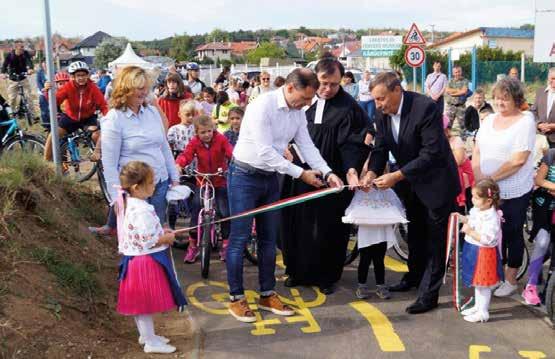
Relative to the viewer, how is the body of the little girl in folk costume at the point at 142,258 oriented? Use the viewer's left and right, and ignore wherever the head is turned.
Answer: facing to the right of the viewer

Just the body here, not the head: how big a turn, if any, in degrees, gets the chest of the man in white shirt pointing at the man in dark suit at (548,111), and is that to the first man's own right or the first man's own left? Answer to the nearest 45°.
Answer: approximately 90° to the first man's own left

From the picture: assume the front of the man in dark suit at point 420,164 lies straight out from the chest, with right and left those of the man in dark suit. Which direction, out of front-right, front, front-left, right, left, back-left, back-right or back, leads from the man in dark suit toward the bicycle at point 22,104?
right

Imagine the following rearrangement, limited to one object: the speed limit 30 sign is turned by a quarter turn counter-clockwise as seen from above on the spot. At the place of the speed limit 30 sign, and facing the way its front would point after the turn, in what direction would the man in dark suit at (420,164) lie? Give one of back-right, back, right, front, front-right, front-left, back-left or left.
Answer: right

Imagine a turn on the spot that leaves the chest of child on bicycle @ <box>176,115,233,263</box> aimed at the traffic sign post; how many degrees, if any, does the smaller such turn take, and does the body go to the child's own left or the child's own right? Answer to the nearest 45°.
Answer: approximately 135° to the child's own left

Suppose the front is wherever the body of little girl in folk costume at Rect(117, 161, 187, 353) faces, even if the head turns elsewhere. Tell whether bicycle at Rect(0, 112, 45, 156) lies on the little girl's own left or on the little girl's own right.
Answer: on the little girl's own left

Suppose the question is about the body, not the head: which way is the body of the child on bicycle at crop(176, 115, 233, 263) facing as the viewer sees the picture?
toward the camera

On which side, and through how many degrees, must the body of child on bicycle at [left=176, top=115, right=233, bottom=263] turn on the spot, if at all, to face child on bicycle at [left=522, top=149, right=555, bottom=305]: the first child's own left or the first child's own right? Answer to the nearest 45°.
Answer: approximately 45° to the first child's own left

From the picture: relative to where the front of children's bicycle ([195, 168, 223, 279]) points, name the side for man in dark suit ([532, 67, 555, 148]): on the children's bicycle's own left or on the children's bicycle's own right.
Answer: on the children's bicycle's own left

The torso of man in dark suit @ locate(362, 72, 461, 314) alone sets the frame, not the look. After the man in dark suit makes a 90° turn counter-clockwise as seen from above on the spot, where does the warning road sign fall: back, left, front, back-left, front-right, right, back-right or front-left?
back-left

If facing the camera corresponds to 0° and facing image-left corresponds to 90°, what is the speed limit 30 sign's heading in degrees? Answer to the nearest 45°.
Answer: approximately 0°

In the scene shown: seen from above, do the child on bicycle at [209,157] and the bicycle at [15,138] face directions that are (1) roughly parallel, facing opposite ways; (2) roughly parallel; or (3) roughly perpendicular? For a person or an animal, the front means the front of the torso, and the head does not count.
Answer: roughly perpendicular
